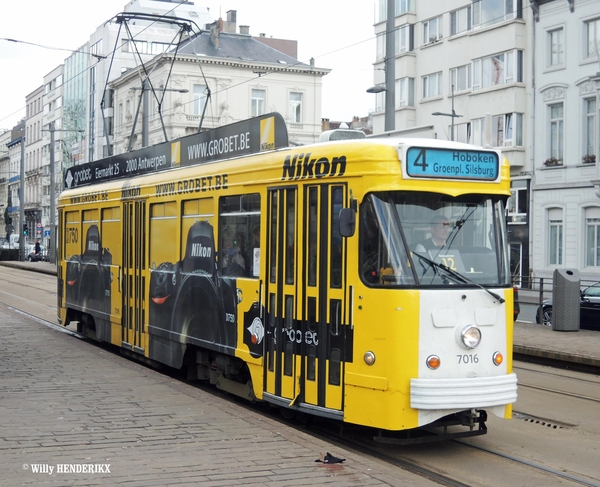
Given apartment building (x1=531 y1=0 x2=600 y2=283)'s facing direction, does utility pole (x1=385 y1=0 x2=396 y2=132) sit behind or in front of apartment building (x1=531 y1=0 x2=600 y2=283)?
in front

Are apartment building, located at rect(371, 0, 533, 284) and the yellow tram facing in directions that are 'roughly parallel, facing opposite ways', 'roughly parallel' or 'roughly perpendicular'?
roughly perpendicular

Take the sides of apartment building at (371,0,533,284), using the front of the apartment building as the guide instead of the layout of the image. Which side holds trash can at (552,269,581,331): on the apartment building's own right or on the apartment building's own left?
on the apartment building's own left

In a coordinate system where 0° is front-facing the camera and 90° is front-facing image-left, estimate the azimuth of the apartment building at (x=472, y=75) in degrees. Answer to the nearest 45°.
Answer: approximately 45°

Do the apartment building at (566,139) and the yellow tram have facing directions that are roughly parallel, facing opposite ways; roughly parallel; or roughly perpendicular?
roughly perpendicular

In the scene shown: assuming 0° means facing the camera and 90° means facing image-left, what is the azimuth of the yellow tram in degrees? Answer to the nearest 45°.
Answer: approximately 315°

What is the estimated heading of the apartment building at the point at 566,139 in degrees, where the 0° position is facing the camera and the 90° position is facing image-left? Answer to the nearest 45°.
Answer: approximately 45°

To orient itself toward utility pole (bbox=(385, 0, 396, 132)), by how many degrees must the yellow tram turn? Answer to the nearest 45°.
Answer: approximately 135° to its left
